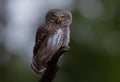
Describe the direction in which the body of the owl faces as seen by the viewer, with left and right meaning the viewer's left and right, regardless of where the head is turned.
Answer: facing the viewer and to the right of the viewer
